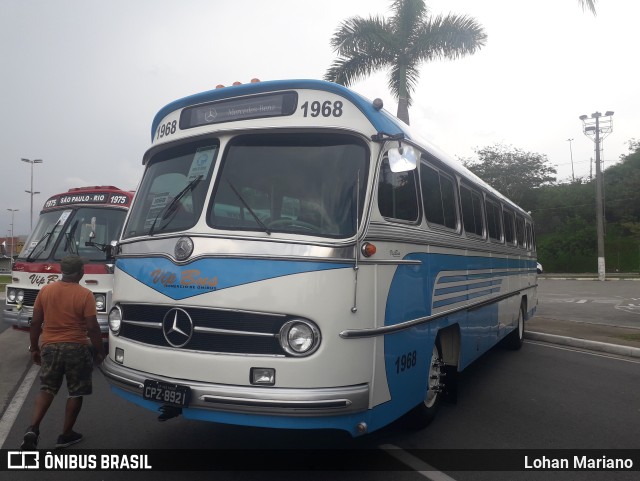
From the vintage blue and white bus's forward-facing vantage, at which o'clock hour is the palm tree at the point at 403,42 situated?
The palm tree is roughly at 5 o'clock from the vintage blue and white bus.

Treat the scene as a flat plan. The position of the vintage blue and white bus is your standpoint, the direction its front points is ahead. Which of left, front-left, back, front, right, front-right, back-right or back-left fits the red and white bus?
right

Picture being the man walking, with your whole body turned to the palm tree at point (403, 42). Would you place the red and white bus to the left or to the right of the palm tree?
left

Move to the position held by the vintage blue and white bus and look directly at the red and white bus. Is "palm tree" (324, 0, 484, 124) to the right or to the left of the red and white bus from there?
right

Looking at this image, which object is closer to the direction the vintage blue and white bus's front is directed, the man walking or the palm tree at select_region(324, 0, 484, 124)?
the man walking

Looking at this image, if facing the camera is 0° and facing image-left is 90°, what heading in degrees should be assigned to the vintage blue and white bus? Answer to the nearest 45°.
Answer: approximately 45°

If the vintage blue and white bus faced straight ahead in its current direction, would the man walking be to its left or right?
on its right

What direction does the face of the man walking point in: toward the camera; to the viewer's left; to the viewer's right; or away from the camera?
away from the camera
